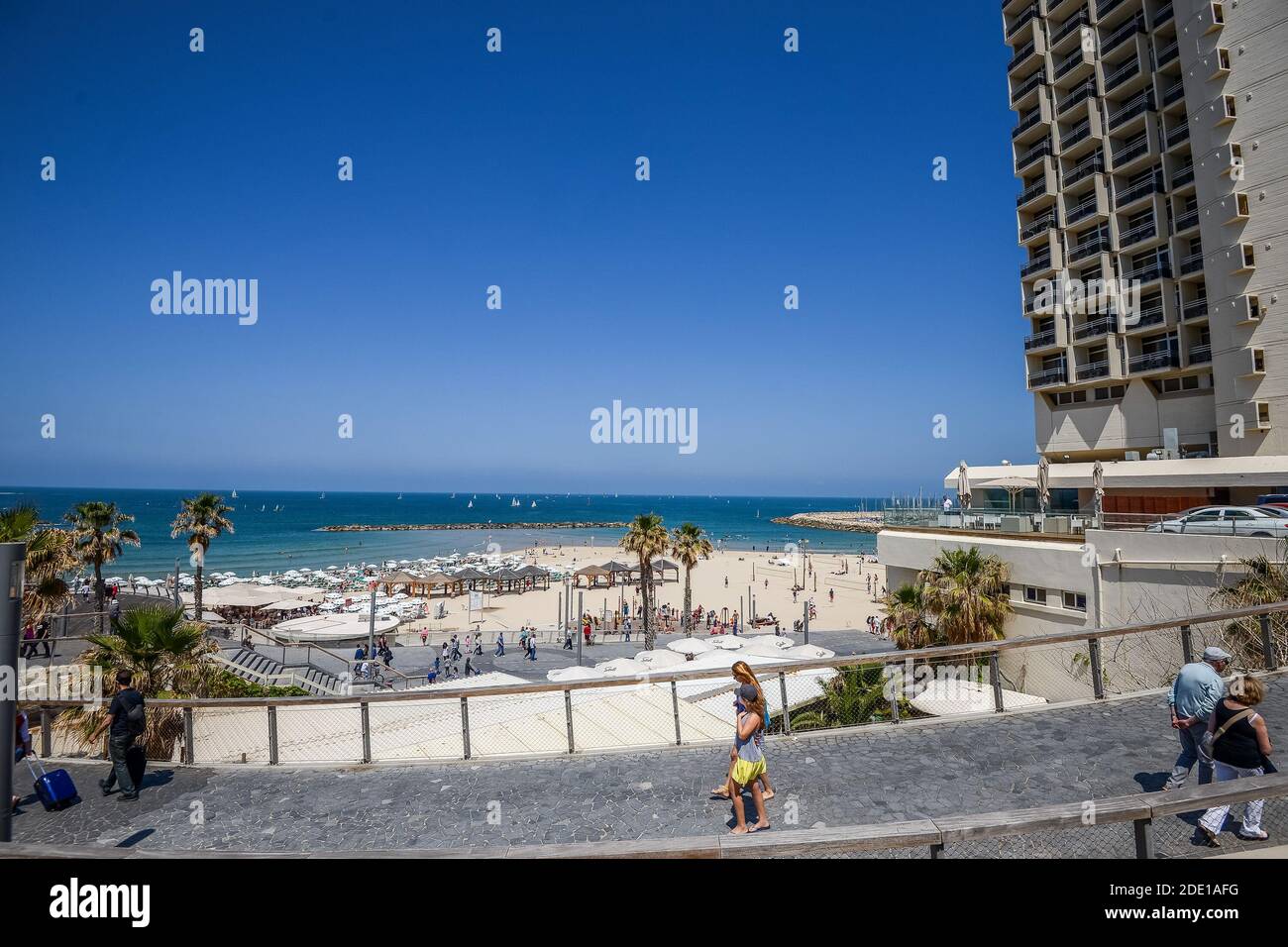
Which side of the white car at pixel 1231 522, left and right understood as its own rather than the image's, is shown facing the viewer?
left

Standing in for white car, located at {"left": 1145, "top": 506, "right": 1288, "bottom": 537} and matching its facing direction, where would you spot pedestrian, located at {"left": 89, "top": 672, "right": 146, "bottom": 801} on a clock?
The pedestrian is roughly at 10 o'clock from the white car.

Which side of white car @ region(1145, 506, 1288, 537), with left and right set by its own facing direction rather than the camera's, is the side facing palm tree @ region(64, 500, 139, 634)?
front

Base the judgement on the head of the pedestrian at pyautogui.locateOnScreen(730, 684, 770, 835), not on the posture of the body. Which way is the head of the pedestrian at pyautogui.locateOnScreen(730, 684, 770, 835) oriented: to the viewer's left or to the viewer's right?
to the viewer's left

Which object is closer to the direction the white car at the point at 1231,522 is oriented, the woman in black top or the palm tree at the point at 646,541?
the palm tree
